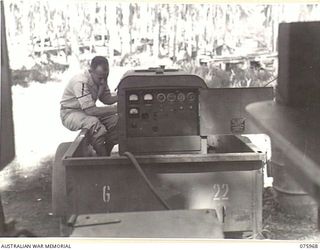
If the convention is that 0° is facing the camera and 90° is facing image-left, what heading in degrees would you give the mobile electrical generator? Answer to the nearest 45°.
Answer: approximately 0°
